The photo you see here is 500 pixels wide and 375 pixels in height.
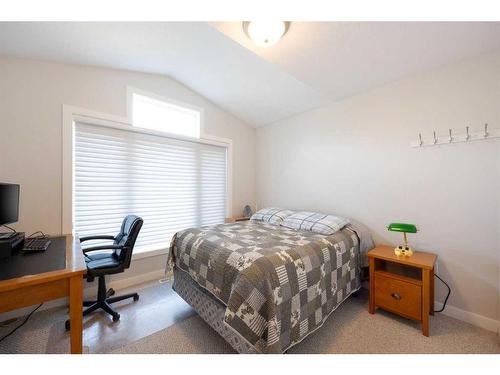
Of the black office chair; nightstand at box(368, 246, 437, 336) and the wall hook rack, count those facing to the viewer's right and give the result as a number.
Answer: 0

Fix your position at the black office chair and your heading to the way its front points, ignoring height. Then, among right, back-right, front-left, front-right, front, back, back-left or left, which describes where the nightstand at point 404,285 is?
back-left

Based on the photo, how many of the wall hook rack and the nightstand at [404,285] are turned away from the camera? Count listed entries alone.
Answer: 0

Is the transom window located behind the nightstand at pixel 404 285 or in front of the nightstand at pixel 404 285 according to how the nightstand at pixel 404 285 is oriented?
in front

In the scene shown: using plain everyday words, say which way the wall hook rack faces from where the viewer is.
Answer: facing the viewer and to the left of the viewer

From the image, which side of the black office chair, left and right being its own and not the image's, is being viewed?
left

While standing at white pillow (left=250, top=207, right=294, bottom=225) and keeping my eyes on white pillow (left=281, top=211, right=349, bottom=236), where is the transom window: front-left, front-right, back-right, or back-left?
back-right

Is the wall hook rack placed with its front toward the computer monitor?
yes

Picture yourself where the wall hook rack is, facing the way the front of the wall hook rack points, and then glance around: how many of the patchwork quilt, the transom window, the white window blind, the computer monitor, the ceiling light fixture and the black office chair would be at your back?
0

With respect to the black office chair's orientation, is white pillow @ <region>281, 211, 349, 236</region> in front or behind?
behind

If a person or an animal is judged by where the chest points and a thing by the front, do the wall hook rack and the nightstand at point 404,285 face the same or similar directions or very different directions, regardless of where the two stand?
same or similar directions
